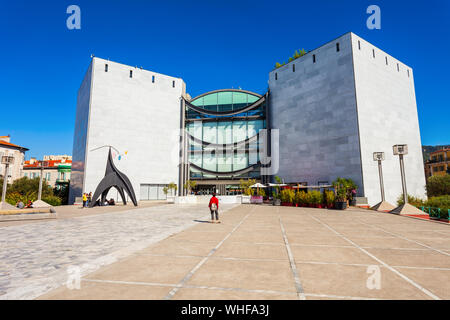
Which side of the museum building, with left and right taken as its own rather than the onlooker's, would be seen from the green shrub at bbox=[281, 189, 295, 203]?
front

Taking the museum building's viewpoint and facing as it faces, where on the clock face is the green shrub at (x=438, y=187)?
The green shrub is roughly at 9 o'clock from the museum building.

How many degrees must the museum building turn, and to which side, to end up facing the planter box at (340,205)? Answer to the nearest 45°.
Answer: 0° — it already faces it

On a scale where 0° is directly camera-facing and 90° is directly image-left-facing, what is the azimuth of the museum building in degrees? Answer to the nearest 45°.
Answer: approximately 0°

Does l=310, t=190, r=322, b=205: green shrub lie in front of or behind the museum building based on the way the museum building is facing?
in front

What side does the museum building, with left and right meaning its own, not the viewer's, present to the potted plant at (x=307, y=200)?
front
